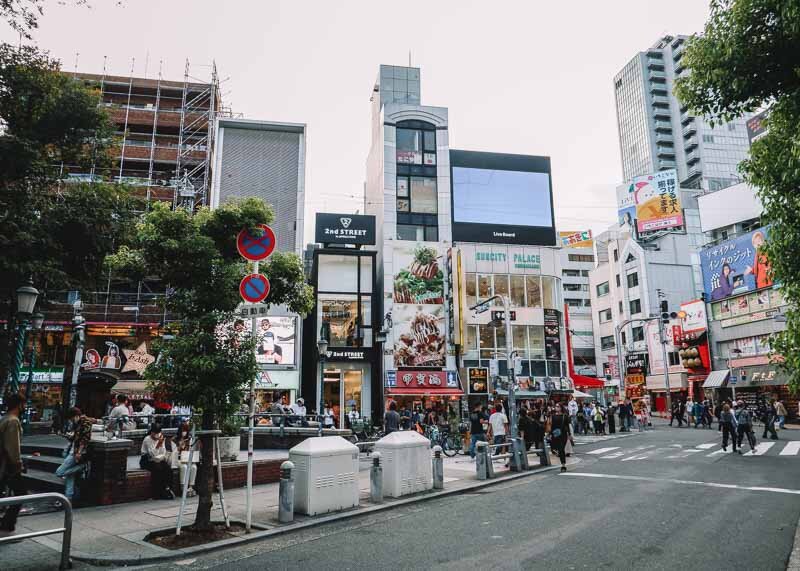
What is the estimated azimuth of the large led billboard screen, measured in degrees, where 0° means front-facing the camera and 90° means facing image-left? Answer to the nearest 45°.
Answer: approximately 0°

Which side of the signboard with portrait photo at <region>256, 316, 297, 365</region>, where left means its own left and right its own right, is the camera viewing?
front

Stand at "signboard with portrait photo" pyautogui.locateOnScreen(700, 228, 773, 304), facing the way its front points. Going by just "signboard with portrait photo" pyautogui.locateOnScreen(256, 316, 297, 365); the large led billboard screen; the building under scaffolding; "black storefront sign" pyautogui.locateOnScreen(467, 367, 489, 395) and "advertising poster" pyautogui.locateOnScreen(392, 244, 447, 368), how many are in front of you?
5

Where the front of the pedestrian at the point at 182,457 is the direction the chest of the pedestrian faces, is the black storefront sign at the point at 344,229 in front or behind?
behind

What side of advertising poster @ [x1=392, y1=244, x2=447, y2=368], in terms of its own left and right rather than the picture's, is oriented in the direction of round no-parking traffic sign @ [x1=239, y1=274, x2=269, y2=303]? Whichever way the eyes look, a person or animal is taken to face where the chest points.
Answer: front

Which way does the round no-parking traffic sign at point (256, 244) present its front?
toward the camera

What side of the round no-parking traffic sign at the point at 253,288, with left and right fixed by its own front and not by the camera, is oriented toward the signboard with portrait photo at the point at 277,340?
back

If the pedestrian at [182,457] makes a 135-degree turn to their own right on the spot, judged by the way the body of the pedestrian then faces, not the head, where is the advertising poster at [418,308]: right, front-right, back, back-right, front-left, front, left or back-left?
right

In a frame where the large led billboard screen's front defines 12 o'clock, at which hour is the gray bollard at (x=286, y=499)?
The gray bollard is roughly at 12 o'clock from the large led billboard screen.

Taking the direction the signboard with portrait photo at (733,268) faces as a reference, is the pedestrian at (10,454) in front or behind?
in front

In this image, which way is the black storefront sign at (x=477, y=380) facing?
toward the camera

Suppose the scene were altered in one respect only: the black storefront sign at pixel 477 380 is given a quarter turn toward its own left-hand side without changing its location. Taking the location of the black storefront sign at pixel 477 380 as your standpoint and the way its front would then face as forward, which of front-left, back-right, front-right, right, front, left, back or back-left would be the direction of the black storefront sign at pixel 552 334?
front-left

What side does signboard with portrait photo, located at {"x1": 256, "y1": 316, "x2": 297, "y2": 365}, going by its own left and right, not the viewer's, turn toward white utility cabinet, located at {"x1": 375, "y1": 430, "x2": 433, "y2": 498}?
front

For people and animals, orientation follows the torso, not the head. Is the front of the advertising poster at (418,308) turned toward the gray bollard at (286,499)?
yes
